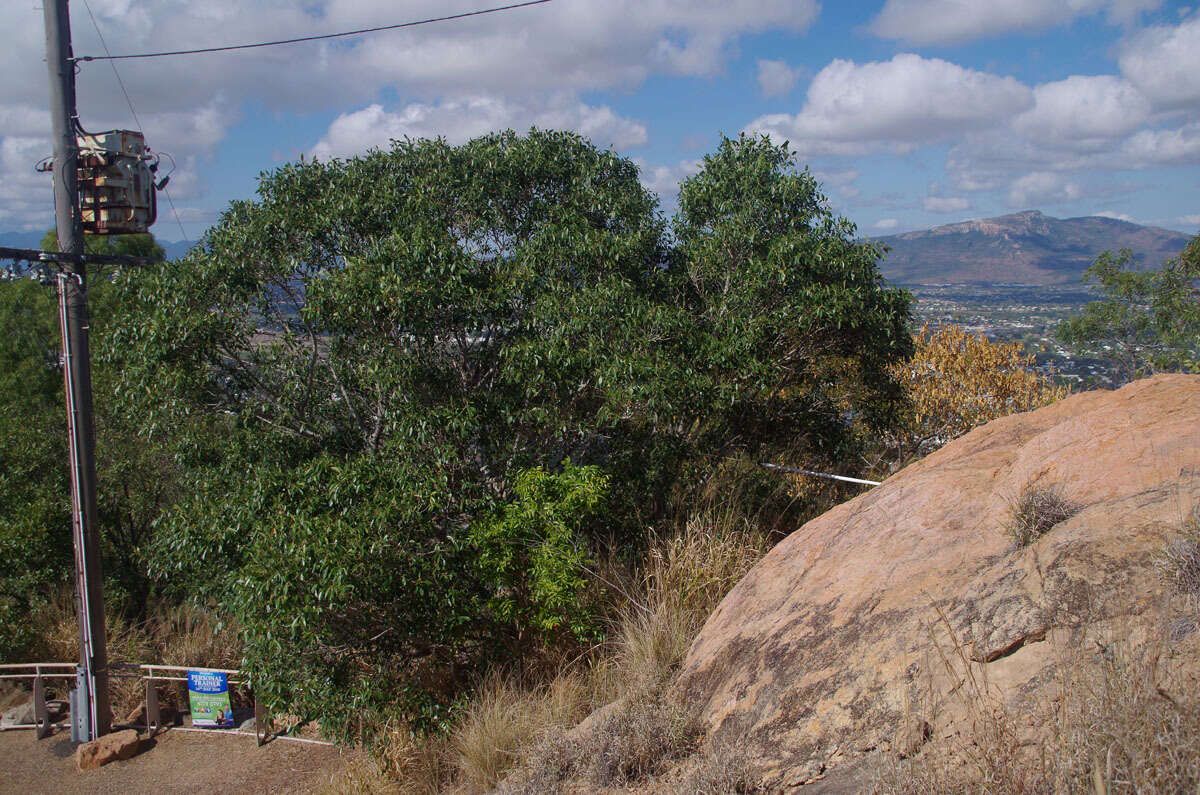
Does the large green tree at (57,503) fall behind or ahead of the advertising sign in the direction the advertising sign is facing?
behind

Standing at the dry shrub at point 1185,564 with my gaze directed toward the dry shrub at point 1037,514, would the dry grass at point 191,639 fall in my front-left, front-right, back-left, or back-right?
front-left

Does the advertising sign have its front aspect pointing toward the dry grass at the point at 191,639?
no

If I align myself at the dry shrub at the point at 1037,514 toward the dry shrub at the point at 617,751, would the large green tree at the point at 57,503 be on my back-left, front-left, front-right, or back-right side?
front-right

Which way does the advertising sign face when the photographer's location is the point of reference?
facing the viewer

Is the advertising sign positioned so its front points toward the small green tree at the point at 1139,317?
no
